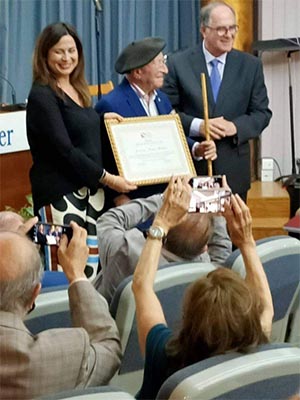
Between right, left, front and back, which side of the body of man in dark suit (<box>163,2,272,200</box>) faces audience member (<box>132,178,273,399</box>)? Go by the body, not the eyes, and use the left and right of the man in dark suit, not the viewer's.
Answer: front

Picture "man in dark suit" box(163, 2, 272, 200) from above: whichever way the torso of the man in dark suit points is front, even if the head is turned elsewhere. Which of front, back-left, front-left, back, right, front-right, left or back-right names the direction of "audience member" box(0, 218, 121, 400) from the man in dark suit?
front

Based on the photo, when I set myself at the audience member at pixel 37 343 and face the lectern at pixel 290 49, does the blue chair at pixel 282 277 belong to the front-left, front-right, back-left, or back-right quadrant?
front-right

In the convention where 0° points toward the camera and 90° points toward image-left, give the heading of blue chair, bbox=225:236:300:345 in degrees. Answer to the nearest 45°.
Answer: approximately 135°

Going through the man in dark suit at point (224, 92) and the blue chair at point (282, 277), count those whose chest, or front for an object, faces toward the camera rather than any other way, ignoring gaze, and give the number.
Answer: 1

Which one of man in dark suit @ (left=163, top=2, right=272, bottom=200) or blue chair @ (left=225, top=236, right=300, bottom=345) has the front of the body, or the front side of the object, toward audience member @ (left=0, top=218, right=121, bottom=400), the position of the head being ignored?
the man in dark suit

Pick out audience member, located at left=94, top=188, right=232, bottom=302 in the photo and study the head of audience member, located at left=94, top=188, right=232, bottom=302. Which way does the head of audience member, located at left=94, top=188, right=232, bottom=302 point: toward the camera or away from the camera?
away from the camera

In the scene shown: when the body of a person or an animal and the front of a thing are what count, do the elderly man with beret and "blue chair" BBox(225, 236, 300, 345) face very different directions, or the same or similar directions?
very different directions

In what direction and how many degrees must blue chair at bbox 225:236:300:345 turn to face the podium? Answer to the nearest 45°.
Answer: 0° — it already faces it

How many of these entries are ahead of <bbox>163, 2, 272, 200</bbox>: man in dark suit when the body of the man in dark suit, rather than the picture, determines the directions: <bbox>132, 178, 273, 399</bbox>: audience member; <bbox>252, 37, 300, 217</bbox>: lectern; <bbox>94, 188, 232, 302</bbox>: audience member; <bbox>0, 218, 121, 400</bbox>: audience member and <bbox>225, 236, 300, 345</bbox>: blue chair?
4

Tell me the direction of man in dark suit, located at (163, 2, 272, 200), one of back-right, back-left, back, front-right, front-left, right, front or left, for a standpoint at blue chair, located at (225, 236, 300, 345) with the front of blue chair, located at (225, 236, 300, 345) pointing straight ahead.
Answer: front-right

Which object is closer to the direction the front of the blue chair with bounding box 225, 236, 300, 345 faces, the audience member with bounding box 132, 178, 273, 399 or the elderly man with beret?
the elderly man with beret

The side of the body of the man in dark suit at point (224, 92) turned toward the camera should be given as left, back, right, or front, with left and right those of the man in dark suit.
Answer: front

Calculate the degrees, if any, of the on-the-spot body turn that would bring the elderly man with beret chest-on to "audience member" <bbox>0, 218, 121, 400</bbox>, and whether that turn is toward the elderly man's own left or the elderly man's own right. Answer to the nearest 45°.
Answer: approximately 45° to the elderly man's own right
